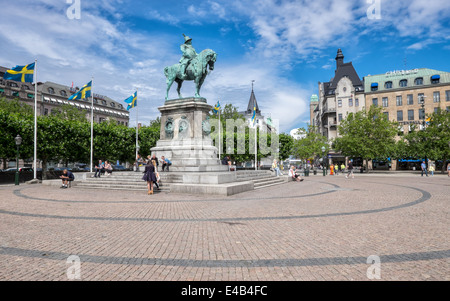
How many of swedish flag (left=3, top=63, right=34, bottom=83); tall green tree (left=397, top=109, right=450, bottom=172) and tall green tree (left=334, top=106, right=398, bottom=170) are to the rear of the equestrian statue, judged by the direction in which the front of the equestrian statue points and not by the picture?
1

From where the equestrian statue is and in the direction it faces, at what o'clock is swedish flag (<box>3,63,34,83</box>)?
The swedish flag is roughly at 6 o'clock from the equestrian statue.

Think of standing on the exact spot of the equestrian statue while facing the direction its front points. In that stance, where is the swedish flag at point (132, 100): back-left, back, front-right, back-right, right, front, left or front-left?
back-left

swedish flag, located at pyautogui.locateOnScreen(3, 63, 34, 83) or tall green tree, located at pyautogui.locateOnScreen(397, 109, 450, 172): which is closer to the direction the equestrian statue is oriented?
the tall green tree

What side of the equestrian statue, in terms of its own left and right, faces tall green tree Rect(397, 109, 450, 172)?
front

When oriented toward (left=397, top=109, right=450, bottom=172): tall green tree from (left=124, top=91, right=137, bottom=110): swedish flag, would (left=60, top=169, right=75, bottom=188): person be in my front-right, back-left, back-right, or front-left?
back-right

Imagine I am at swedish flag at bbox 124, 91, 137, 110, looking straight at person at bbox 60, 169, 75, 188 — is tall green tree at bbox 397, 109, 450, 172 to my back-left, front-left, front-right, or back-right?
back-left

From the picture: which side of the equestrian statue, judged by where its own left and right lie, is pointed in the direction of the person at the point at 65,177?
back

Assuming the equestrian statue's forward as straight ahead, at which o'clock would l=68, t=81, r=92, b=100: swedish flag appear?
The swedish flag is roughly at 7 o'clock from the equestrian statue.

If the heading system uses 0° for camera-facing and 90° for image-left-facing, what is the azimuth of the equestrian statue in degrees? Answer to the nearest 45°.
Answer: approximately 270°

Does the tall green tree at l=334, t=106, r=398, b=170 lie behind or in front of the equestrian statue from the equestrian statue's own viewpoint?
in front

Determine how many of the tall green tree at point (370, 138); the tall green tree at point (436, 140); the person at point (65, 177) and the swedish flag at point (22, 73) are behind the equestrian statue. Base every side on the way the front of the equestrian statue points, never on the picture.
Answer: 2
